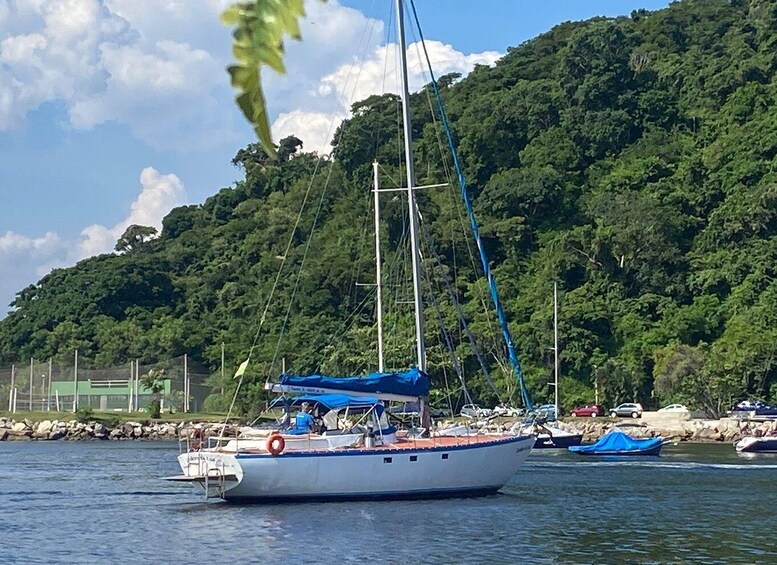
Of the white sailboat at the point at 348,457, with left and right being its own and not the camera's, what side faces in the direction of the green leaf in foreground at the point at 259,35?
right

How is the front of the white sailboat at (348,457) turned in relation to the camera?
facing to the right of the viewer
